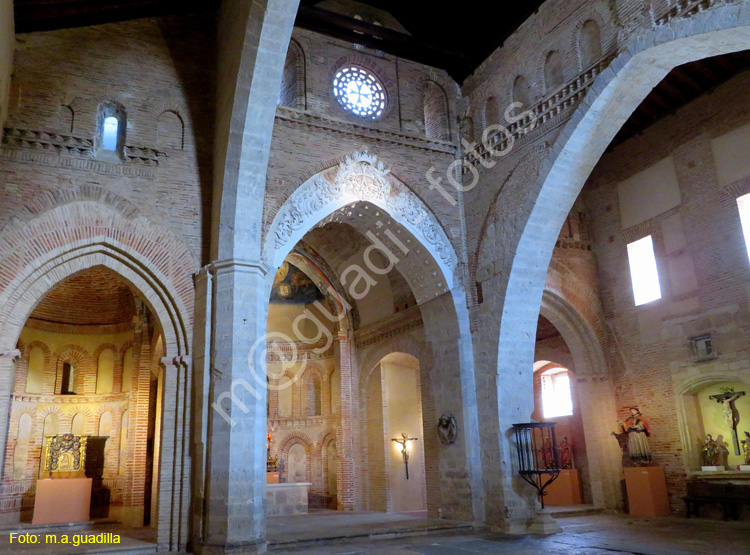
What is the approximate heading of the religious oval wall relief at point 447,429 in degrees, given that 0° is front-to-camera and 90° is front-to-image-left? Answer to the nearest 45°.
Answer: approximately 45°

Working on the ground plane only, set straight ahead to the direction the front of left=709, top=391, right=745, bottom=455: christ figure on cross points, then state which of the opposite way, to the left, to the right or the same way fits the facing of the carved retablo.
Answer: to the left

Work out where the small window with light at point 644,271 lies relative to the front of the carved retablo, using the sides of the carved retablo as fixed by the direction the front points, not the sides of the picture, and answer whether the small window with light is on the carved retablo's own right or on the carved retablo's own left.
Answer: on the carved retablo's own left

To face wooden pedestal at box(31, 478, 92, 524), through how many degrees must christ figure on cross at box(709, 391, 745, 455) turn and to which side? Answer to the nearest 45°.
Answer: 0° — it already faces it

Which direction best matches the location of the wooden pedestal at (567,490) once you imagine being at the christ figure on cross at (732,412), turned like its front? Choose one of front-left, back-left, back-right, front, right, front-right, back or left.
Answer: right

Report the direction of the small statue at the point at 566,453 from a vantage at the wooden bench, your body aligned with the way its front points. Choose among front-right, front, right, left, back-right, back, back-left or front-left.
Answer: right

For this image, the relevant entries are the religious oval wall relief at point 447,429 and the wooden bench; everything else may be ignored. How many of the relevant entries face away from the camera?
0

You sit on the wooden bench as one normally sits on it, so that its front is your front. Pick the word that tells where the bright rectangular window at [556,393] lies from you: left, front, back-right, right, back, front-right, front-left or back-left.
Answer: right

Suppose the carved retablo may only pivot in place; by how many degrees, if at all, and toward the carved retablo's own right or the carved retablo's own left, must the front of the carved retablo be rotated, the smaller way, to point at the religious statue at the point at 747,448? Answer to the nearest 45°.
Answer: approximately 45° to the carved retablo's own left

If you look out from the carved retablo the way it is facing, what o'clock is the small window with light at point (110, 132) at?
The small window with light is roughly at 12 o'clock from the carved retablo.

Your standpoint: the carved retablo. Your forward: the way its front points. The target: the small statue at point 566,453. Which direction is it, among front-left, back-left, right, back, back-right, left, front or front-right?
left

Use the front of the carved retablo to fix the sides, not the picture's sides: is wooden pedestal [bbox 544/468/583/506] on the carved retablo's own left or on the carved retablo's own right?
on the carved retablo's own left
